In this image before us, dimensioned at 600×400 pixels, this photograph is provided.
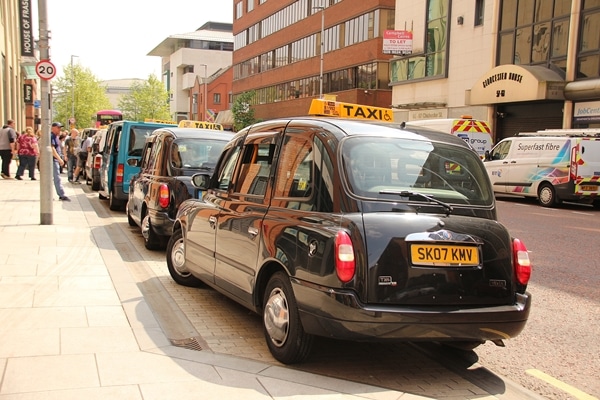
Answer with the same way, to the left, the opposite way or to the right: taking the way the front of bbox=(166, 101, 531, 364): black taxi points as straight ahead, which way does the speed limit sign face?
the opposite way

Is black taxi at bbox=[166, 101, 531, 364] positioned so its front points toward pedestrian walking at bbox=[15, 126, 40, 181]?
yes

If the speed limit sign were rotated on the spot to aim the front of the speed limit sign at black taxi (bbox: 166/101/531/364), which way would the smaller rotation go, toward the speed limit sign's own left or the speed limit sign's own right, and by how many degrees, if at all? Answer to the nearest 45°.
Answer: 0° — it already faces it

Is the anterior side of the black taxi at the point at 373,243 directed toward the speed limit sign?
yes

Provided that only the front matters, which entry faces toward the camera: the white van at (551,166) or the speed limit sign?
the speed limit sign

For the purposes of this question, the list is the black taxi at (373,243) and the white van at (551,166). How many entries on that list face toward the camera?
0

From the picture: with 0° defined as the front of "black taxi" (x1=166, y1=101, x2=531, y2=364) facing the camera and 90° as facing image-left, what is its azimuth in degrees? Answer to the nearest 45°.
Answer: approximately 135°

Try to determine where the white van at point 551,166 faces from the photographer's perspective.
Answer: facing away from the viewer and to the left of the viewer

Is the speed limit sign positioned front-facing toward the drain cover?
yes

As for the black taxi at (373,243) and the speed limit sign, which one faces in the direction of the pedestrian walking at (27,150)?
the black taxi

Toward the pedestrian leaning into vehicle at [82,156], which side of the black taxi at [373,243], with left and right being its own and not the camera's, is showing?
front

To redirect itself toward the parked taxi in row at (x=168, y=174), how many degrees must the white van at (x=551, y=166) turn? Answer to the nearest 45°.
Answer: approximately 90° to its left

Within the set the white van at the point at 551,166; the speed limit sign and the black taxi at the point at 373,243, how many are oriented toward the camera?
1

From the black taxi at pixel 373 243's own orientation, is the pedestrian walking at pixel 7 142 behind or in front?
in front

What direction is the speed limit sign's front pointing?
toward the camera
